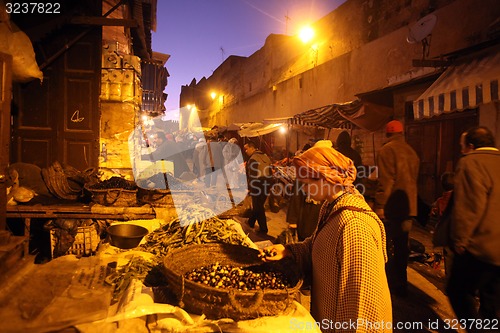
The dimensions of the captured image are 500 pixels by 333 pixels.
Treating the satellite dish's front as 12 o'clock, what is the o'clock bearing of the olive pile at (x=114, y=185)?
The olive pile is roughly at 12 o'clock from the satellite dish.

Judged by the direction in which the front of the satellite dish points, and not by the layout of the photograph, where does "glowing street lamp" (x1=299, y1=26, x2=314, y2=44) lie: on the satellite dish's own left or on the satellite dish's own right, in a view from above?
on the satellite dish's own right

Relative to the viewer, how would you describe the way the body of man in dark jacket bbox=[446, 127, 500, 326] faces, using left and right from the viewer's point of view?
facing away from the viewer and to the left of the viewer

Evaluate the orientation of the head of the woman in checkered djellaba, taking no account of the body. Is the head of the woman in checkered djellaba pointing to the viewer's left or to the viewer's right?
to the viewer's left

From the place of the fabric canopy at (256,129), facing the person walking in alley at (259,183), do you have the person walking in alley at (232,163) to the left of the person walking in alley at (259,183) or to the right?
right

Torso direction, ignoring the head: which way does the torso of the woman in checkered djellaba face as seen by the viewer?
to the viewer's left

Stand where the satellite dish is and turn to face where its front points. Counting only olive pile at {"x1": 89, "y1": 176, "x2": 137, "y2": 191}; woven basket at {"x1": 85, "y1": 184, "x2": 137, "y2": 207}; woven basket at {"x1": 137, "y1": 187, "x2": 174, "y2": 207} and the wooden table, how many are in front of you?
4
